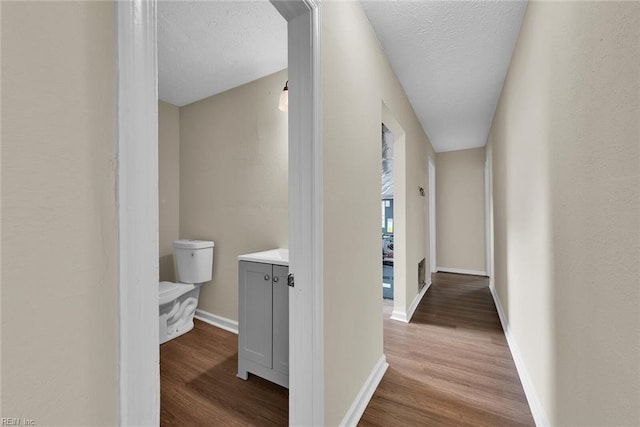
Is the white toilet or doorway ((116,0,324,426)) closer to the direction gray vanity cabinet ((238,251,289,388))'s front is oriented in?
the doorway

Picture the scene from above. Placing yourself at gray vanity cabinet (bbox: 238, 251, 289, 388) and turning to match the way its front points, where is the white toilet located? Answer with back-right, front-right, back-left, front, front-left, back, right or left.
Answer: right

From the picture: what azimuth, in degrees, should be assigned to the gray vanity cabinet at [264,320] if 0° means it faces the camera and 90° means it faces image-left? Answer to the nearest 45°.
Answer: approximately 45°

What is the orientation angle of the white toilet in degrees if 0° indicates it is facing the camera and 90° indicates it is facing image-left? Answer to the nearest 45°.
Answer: approximately 45°

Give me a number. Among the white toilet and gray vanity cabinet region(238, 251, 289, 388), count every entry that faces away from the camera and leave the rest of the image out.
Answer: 0

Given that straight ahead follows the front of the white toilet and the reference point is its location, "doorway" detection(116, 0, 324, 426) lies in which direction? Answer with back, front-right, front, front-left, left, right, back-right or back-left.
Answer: front-left
